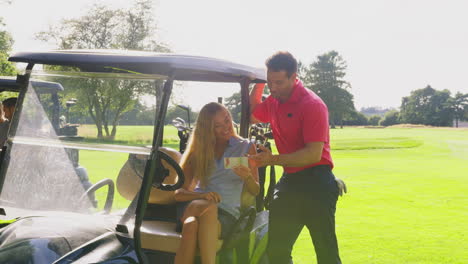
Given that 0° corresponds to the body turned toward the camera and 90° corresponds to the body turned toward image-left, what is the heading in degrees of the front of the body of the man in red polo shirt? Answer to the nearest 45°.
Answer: approximately 45°

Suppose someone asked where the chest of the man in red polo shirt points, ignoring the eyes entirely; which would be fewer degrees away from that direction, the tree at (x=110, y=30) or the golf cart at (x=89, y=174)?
the golf cart

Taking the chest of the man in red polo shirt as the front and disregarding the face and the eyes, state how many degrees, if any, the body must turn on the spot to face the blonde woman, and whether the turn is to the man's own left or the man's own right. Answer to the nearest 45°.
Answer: approximately 45° to the man's own right

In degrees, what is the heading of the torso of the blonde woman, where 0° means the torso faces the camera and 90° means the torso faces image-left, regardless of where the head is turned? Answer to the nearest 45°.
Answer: approximately 0°

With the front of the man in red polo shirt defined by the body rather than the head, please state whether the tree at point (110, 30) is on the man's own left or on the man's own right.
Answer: on the man's own right

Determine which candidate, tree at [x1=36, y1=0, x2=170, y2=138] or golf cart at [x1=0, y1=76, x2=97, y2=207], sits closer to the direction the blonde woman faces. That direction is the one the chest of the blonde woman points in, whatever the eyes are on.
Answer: the golf cart

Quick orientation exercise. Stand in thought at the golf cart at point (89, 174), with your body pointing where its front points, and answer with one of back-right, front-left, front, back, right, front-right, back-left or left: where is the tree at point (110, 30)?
back-right

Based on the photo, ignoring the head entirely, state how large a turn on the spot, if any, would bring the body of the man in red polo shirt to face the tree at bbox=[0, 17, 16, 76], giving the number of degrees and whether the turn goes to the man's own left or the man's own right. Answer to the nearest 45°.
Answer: approximately 90° to the man's own right

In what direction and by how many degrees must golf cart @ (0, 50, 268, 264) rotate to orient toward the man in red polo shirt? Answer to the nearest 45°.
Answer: approximately 135° to its left

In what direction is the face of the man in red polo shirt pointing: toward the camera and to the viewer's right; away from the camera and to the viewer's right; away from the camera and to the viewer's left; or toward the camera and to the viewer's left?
toward the camera and to the viewer's left

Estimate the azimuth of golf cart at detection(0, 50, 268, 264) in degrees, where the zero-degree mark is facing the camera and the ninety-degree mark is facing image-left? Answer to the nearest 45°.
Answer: approximately 45°

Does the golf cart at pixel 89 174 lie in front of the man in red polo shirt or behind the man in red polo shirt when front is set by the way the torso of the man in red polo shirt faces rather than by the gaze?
in front
